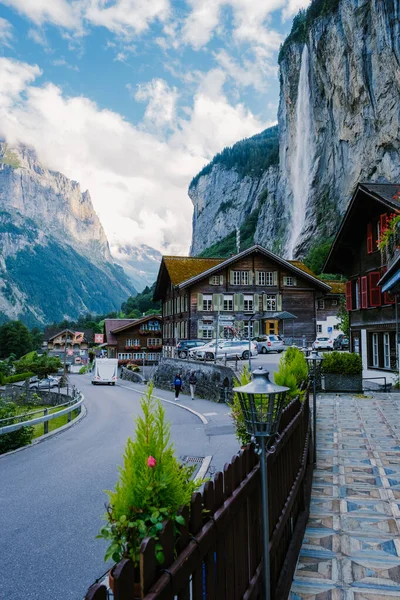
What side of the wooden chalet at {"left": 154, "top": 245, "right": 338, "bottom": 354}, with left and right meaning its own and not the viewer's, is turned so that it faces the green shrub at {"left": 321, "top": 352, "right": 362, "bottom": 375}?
front

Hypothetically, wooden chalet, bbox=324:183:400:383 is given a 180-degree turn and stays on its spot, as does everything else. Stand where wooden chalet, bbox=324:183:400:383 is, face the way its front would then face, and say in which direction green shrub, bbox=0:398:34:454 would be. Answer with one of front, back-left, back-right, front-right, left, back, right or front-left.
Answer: back

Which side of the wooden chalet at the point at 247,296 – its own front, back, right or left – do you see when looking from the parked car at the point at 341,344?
left

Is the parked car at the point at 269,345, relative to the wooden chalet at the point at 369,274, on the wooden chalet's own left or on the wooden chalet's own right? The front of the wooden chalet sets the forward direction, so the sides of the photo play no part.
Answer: on the wooden chalet's own right

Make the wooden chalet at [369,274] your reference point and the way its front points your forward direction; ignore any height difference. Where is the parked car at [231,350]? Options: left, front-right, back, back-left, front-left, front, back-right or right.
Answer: right

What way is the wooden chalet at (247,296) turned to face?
toward the camera
